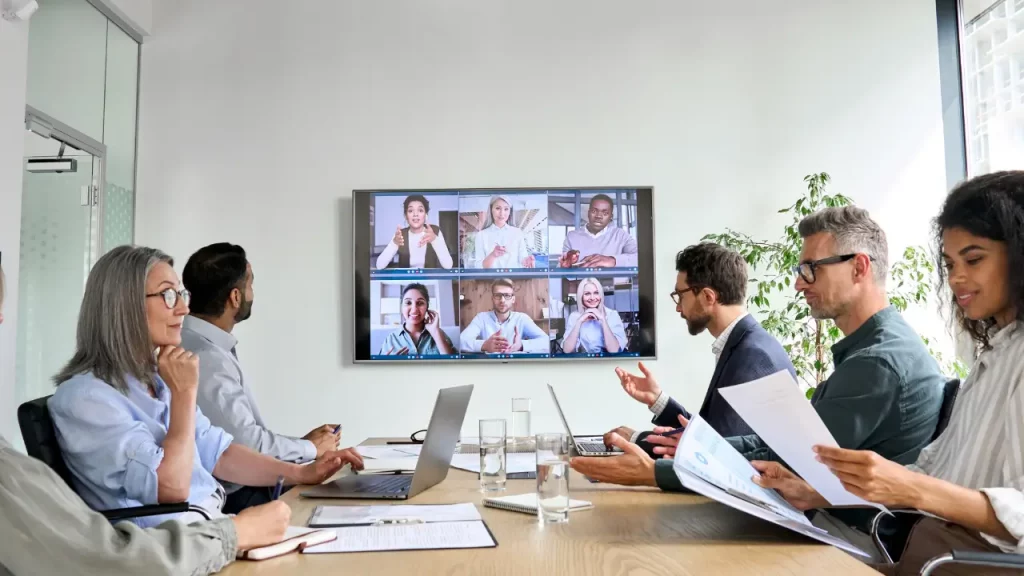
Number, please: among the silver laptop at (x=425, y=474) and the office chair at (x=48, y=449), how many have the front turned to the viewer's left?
1

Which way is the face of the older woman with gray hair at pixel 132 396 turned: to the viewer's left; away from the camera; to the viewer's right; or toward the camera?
to the viewer's right

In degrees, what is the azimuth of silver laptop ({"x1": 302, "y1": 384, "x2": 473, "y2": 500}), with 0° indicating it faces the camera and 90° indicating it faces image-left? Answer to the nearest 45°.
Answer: approximately 90°

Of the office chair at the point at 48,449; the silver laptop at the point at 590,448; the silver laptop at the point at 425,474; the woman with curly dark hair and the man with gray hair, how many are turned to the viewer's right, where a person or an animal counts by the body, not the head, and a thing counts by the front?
2

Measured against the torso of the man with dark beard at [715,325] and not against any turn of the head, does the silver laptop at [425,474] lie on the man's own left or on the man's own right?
on the man's own left

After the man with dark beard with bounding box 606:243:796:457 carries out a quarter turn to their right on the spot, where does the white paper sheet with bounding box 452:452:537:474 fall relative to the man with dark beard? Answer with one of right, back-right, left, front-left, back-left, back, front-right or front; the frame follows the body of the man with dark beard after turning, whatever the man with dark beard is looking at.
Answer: back-left

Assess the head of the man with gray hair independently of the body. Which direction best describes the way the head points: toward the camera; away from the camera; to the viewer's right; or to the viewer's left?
to the viewer's left

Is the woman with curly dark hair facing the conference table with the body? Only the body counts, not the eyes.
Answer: yes

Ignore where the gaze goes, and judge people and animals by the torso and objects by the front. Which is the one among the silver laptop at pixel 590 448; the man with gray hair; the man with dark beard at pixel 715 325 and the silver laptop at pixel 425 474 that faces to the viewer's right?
the silver laptop at pixel 590 448

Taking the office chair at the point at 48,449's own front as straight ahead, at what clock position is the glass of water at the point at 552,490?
The glass of water is roughly at 1 o'clock from the office chair.

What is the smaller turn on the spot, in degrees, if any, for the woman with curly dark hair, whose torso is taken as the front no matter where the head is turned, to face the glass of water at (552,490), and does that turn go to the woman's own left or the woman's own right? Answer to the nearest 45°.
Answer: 0° — they already face it

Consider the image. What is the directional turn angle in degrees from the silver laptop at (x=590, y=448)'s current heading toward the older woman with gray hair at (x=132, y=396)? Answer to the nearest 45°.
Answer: approximately 135° to its right

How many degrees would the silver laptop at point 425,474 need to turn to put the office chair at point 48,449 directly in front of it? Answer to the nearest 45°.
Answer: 0° — it already faces it

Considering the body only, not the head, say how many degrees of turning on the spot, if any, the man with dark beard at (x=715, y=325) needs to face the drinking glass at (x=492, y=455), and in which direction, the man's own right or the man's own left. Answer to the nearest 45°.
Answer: approximately 45° to the man's own left

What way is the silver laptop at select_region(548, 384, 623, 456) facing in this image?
to the viewer's right

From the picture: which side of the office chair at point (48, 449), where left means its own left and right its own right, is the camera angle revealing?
right

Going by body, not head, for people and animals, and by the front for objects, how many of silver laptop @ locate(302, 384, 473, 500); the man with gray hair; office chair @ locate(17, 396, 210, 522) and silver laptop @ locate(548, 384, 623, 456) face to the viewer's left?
2

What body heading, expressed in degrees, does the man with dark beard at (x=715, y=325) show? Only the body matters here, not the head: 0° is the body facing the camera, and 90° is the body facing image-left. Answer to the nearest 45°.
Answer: approximately 90°

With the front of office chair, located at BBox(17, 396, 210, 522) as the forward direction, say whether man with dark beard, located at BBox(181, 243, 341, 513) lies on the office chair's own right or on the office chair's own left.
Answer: on the office chair's own left

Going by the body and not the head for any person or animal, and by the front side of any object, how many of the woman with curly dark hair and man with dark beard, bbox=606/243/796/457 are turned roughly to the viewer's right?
0

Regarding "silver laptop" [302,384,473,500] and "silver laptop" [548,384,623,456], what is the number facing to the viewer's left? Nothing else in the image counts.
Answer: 1

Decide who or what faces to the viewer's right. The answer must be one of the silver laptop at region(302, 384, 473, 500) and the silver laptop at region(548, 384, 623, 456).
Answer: the silver laptop at region(548, 384, 623, 456)
